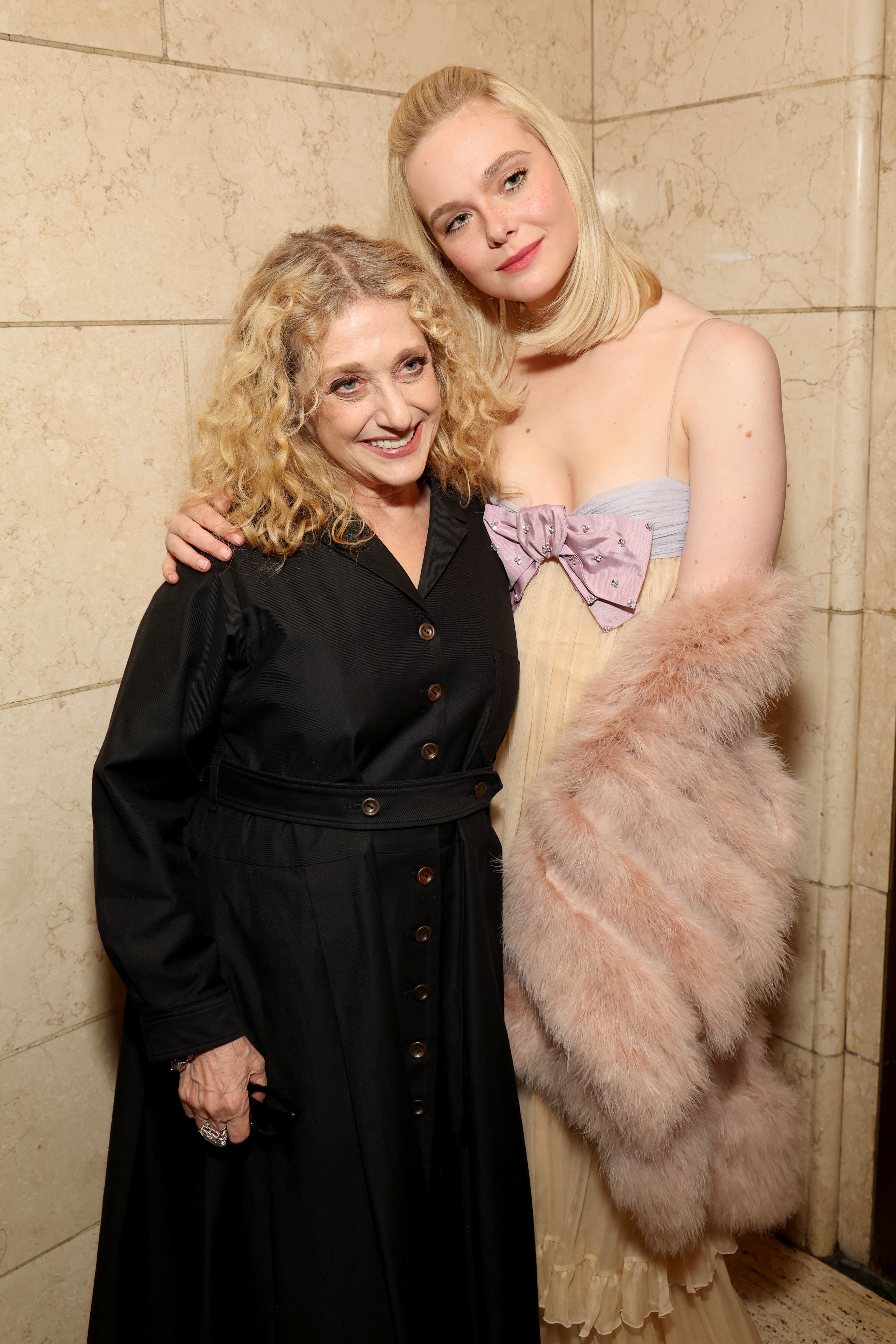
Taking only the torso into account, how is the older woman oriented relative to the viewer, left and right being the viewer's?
facing the viewer and to the right of the viewer

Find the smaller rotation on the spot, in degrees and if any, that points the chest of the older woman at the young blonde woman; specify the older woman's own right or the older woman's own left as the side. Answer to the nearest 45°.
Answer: approximately 45° to the older woman's own left

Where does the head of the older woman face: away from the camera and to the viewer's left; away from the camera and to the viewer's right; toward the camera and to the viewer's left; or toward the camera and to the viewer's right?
toward the camera and to the viewer's right

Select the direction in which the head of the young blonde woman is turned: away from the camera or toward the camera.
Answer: toward the camera
